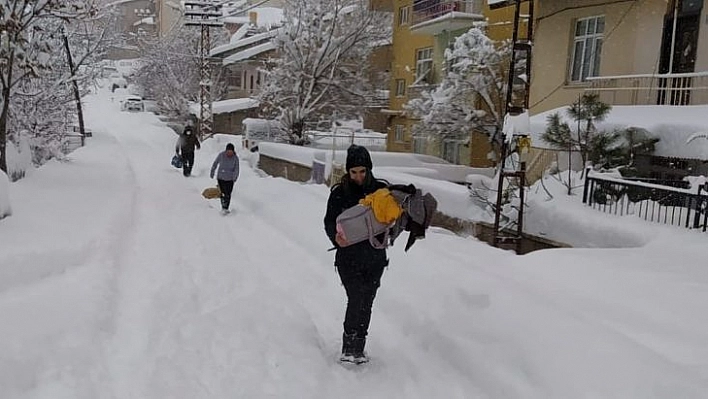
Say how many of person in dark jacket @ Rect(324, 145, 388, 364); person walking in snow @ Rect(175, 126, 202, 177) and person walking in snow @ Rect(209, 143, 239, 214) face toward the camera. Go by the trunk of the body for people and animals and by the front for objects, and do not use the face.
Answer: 3

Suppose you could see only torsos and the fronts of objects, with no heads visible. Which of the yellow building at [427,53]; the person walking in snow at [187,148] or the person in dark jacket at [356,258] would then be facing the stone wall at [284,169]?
the yellow building

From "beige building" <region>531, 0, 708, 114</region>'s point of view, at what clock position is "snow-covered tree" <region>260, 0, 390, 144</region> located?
The snow-covered tree is roughly at 3 o'clock from the beige building.

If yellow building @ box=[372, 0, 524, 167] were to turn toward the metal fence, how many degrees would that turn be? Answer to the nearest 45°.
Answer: approximately 45° to its left

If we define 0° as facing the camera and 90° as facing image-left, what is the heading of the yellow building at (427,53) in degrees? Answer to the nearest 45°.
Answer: approximately 45°

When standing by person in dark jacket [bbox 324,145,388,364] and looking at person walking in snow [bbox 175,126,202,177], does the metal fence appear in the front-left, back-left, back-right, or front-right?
front-right

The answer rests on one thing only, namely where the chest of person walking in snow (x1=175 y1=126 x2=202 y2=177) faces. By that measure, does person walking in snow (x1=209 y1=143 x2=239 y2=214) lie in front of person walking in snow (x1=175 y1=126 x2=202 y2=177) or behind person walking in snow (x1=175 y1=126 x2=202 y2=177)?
in front

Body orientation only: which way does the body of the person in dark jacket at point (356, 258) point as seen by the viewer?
toward the camera

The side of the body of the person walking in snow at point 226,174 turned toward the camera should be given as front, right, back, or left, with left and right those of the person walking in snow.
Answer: front

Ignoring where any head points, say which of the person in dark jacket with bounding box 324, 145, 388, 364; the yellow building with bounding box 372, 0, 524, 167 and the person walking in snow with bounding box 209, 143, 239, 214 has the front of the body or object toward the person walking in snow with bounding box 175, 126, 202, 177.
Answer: the yellow building

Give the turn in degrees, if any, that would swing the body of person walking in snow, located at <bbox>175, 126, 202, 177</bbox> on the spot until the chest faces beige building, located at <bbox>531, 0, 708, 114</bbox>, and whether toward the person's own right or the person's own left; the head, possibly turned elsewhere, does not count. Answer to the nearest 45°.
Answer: approximately 45° to the person's own left

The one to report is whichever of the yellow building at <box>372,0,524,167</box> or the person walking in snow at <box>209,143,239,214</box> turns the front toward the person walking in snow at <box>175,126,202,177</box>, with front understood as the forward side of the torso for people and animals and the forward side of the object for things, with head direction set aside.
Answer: the yellow building

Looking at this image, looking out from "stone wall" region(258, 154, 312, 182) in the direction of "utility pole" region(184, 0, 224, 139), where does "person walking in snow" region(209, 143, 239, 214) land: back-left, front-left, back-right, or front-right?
back-left

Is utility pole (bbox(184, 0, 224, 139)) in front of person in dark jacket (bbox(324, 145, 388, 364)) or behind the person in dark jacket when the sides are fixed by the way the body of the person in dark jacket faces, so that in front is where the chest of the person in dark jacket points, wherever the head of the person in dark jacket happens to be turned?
behind

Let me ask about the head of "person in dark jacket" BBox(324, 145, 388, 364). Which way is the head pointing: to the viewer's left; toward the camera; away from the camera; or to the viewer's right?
toward the camera
